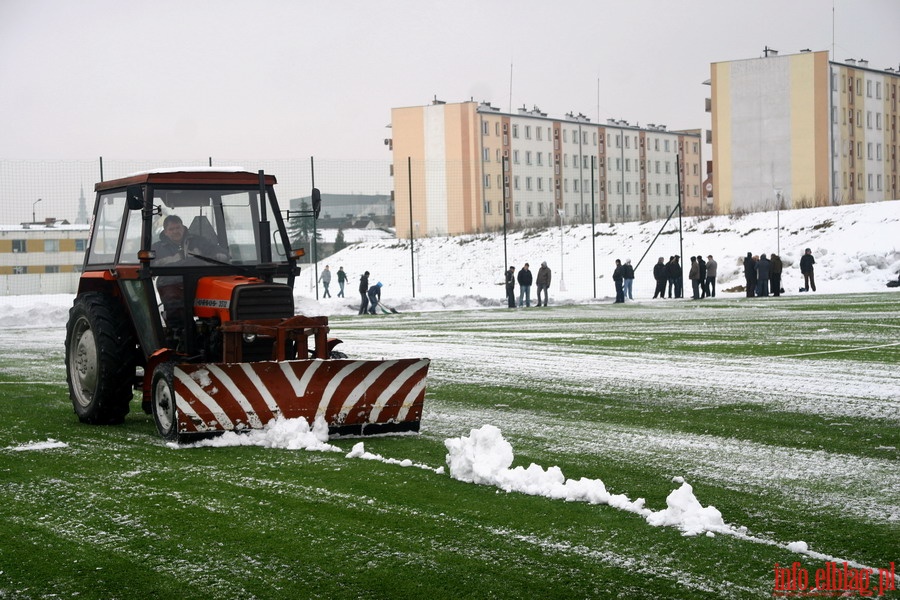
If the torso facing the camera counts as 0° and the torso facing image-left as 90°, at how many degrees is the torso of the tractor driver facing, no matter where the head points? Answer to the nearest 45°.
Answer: approximately 315°

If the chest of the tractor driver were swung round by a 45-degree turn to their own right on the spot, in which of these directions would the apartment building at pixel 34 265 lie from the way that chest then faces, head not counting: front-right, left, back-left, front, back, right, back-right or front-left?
back

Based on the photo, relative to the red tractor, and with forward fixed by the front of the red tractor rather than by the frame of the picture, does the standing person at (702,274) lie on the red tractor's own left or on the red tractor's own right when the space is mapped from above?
on the red tractor's own left

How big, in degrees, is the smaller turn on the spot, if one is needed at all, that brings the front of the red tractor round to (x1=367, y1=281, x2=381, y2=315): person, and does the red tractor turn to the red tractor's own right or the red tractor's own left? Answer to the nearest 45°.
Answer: approximately 135° to the red tractor's own left

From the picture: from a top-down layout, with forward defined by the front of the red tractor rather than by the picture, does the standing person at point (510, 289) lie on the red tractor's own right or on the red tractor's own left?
on the red tractor's own left

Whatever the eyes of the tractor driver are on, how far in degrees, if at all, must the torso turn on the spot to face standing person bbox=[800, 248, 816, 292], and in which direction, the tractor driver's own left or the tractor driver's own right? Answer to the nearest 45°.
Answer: approximately 90° to the tractor driver's own left

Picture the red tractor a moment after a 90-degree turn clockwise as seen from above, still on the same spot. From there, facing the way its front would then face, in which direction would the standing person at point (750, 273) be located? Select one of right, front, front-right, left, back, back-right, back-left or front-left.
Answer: back

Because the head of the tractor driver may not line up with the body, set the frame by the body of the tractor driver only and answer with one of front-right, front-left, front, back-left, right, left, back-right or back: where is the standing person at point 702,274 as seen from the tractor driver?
left

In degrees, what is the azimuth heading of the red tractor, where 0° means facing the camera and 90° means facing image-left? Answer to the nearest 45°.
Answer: approximately 315°

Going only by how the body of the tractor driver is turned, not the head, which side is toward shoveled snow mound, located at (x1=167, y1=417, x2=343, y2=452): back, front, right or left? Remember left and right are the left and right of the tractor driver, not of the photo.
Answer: front
